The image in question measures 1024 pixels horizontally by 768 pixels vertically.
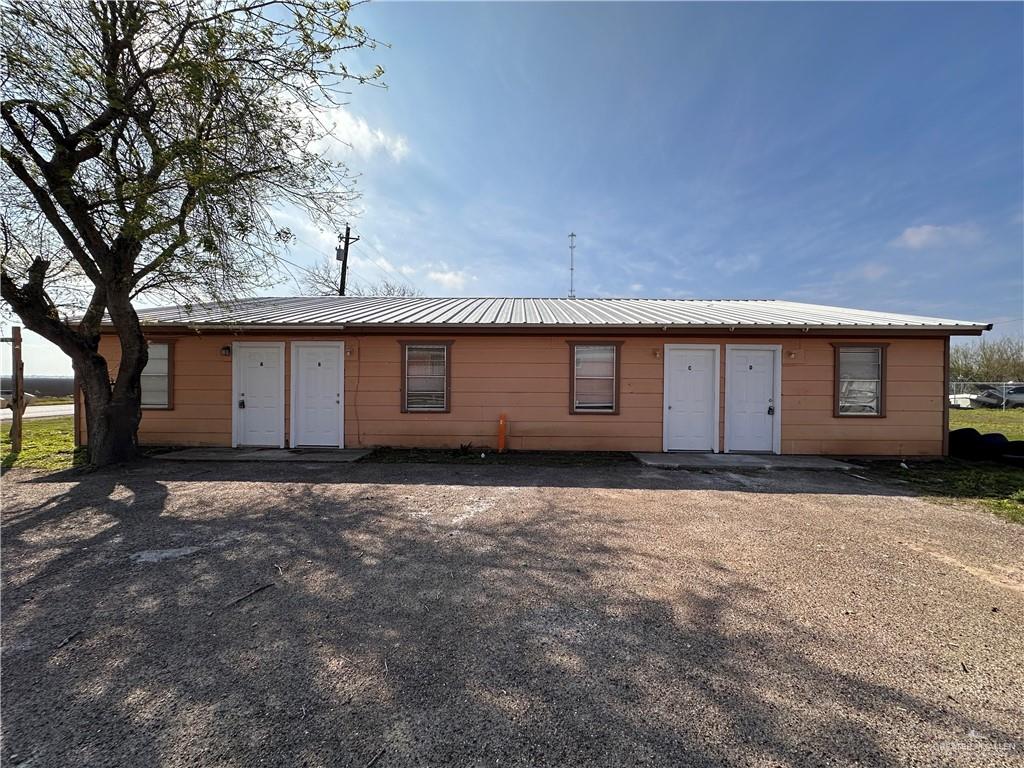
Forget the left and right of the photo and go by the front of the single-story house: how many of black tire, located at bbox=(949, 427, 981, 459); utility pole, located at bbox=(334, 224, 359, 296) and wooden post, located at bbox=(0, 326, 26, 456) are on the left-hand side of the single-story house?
1

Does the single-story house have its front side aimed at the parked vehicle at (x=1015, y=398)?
no

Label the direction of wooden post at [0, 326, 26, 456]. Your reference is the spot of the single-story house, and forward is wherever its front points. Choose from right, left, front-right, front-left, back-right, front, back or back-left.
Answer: right

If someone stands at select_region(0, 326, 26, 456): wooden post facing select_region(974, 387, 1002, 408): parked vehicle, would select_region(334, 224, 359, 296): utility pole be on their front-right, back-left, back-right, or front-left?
front-left

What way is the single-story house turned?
toward the camera

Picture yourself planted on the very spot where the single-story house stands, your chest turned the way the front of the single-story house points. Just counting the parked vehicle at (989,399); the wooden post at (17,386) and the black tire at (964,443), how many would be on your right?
1

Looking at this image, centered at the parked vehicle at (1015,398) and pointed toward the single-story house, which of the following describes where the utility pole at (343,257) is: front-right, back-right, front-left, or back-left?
front-right

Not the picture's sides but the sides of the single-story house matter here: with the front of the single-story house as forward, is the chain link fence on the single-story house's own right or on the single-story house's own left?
on the single-story house's own left

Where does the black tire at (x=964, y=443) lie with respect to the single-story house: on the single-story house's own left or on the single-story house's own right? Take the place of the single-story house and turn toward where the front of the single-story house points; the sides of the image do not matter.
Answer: on the single-story house's own left

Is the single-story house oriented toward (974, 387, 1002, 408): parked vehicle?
no

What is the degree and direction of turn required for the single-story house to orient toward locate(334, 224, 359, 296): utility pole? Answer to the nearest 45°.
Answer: approximately 135° to its right

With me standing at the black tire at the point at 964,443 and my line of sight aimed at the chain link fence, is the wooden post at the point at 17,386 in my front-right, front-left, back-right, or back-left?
back-left

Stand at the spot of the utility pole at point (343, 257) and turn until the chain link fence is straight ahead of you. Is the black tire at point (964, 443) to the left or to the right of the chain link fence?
right

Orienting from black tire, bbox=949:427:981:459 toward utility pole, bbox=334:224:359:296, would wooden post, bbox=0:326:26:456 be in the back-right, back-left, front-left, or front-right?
front-left

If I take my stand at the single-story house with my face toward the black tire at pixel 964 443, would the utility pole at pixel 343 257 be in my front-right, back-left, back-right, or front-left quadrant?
back-left
